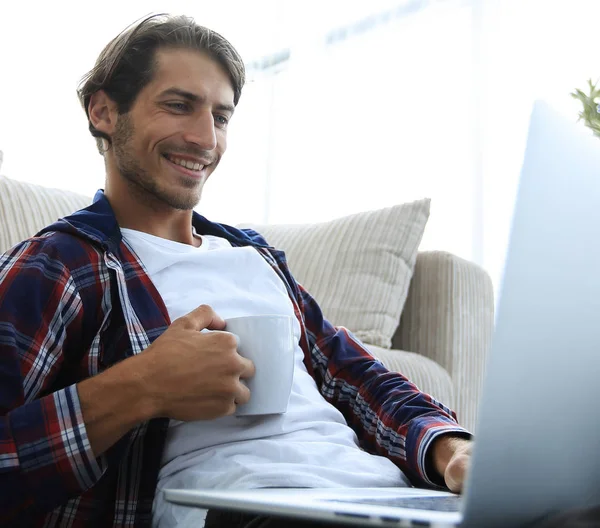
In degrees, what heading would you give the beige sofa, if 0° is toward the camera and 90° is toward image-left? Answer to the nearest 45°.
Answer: approximately 315°

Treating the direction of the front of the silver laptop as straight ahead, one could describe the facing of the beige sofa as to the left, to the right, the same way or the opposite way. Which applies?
the opposite way

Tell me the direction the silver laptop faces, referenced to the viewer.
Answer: facing away from the viewer and to the left of the viewer

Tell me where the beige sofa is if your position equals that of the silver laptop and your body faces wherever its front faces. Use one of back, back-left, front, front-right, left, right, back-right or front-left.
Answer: front-right

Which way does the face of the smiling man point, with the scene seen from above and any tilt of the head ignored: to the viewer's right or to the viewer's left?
to the viewer's right

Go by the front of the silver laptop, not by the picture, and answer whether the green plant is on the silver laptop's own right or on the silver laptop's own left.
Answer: on the silver laptop's own right
